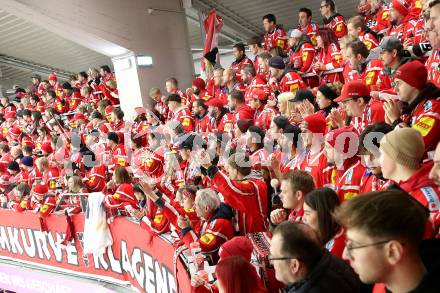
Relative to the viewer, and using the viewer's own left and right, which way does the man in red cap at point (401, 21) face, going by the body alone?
facing to the left of the viewer

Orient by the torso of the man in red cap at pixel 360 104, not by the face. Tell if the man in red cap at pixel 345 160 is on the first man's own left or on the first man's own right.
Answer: on the first man's own left

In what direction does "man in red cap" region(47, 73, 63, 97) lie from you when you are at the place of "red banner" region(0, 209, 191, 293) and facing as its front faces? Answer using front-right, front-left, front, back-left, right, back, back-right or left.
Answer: back-right

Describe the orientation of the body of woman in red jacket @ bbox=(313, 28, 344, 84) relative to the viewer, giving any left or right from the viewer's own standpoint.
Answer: facing to the left of the viewer

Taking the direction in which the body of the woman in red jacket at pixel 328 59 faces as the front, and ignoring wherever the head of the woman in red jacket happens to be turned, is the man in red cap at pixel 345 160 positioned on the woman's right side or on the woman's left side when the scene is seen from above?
on the woman's left side

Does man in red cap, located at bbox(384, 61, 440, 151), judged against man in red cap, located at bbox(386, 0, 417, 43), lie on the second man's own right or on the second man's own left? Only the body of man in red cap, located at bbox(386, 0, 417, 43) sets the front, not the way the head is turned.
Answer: on the second man's own left

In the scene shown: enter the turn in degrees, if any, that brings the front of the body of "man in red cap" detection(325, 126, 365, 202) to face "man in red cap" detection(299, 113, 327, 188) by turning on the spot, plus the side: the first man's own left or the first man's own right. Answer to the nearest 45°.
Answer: approximately 45° to the first man's own right

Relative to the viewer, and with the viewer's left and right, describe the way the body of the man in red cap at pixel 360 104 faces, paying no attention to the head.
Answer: facing to the left of the viewer

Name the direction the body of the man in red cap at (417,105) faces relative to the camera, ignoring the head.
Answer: to the viewer's left

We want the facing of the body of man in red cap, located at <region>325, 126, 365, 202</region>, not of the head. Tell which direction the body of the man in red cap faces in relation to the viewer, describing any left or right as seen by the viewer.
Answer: facing to the left of the viewer

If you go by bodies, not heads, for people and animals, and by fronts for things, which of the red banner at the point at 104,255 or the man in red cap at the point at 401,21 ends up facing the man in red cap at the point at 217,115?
the man in red cap at the point at 401,21
